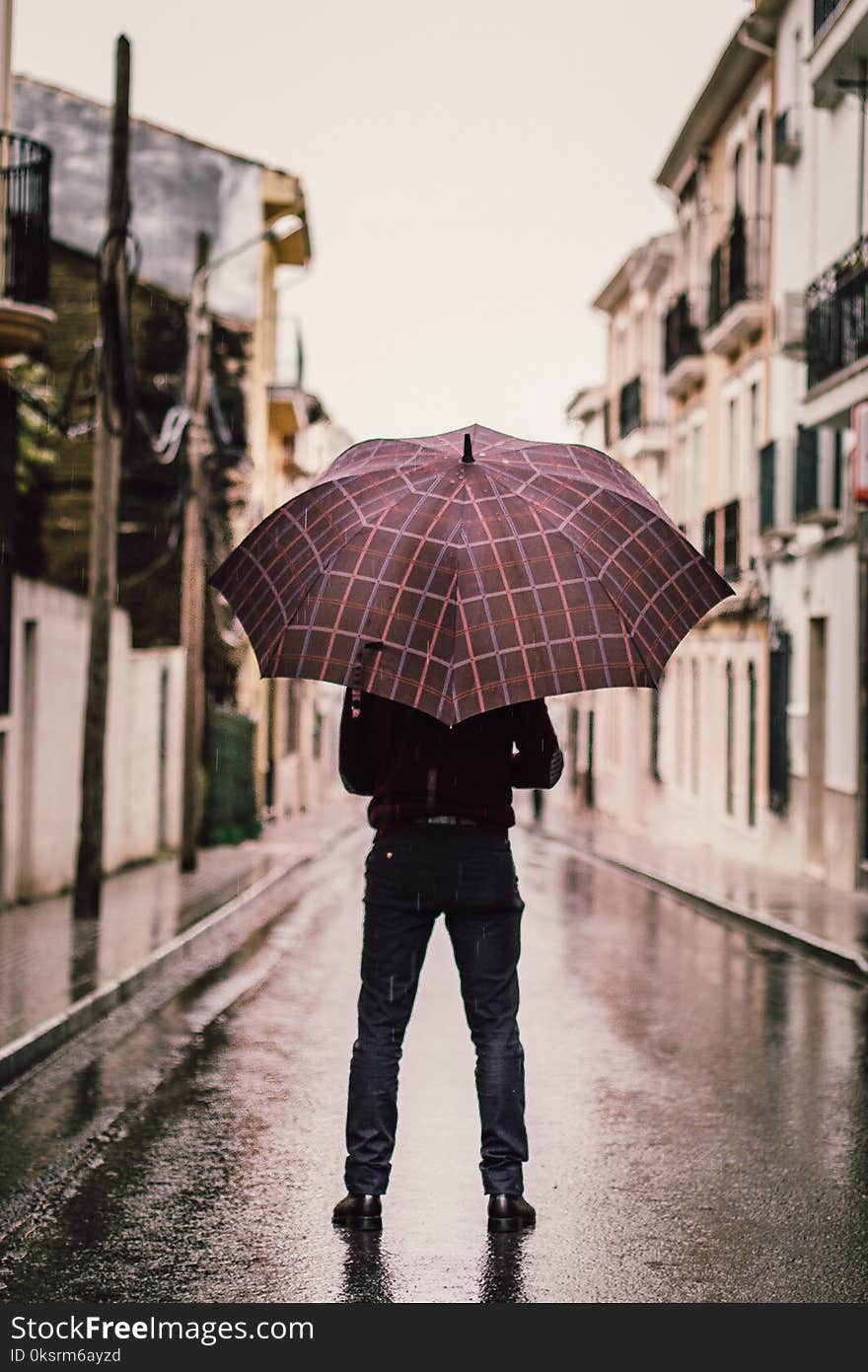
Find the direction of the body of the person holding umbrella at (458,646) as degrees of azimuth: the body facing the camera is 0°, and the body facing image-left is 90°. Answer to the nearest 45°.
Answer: approximately 180°

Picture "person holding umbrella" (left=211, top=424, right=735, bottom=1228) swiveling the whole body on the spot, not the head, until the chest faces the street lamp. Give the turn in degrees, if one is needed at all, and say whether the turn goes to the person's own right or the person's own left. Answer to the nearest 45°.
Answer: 0° — they already face it

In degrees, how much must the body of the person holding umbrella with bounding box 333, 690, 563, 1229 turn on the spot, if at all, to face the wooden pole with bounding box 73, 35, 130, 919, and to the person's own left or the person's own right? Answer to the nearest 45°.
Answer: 0° — they already face it
